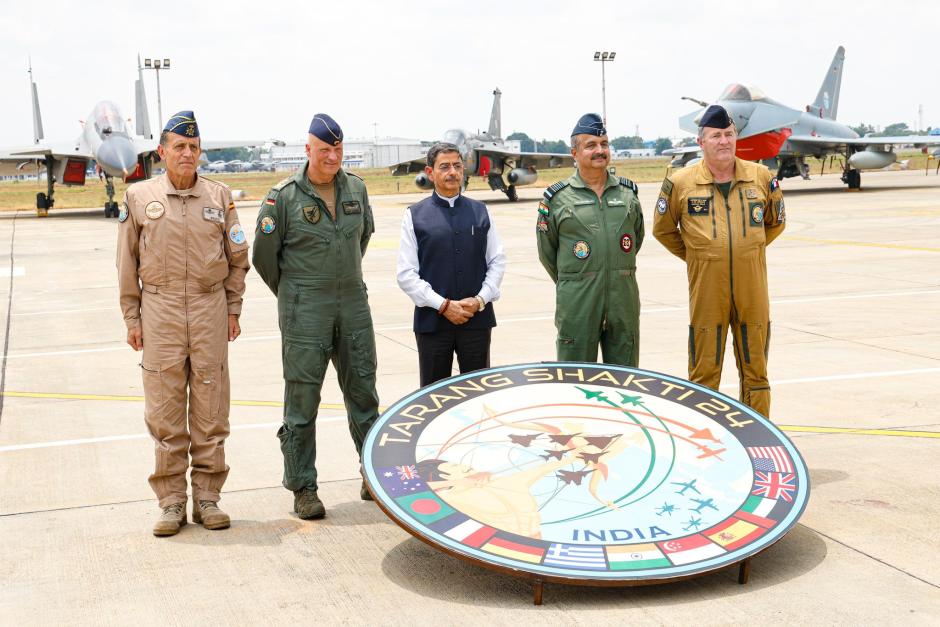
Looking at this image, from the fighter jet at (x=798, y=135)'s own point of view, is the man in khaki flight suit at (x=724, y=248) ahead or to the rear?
ahead

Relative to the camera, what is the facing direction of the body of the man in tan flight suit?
toward the camera

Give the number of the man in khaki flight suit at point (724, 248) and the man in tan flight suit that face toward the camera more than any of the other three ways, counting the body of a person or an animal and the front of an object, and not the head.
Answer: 2

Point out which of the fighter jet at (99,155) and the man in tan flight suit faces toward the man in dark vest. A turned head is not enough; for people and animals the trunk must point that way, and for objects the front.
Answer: the fighter jet

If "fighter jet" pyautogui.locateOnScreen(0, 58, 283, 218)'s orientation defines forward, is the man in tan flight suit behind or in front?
in front

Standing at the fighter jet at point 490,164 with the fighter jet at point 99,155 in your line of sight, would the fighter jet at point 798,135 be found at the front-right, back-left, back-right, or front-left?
back-left

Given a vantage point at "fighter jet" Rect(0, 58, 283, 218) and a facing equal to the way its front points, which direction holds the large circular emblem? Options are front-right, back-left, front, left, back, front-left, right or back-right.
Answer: front

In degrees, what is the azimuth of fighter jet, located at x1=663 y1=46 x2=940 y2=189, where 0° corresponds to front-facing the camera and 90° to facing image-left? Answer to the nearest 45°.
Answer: approximately 45°

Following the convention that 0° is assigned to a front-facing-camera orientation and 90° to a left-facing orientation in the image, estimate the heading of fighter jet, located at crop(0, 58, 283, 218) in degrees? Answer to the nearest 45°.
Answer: approximately 0°
